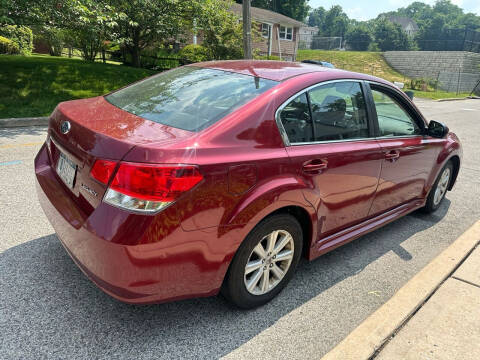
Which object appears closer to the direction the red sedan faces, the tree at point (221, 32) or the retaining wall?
the retaining wall

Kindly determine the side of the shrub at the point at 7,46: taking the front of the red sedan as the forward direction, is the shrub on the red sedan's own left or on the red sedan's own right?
on the red sedan's own left

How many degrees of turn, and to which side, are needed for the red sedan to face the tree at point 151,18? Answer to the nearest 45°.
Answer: approximately 45° to its left

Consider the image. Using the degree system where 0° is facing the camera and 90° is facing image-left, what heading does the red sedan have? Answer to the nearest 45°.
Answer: approximately 225°

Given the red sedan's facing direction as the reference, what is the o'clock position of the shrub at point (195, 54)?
The shrub is roughly at 10 o'clock from the red sedan.

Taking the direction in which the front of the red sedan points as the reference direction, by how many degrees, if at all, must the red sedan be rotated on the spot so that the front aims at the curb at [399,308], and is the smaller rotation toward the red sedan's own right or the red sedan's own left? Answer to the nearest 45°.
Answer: approximately 45° to the red sedan's own right

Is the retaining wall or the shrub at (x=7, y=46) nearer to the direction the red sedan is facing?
the retaining wall

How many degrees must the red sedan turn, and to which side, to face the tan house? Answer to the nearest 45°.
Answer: approximately 45° to its left
